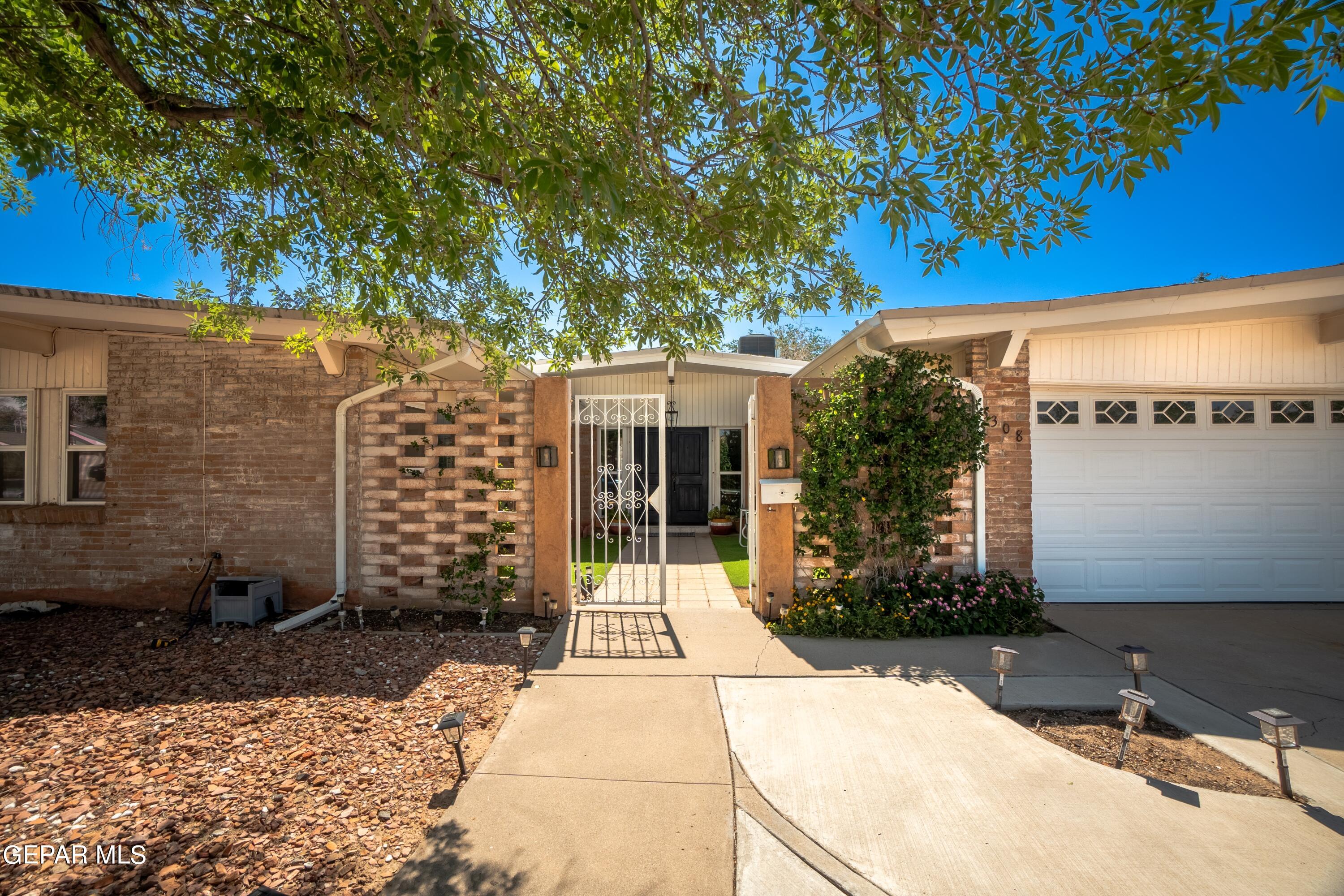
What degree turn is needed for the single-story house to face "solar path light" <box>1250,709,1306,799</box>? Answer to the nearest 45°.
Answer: approximately 45° to its left

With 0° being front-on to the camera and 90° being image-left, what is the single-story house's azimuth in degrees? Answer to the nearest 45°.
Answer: approximately 0°

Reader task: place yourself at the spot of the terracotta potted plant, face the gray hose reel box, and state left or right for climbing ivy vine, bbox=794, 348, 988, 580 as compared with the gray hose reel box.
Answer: left

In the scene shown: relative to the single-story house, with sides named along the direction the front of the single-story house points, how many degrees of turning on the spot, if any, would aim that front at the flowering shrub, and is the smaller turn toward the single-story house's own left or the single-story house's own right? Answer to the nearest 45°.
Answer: approximately 90° to the single-story house's own left

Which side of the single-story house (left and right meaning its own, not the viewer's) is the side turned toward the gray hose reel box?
right

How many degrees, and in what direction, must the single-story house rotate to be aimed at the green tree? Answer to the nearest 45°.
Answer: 0° — it already faces it
